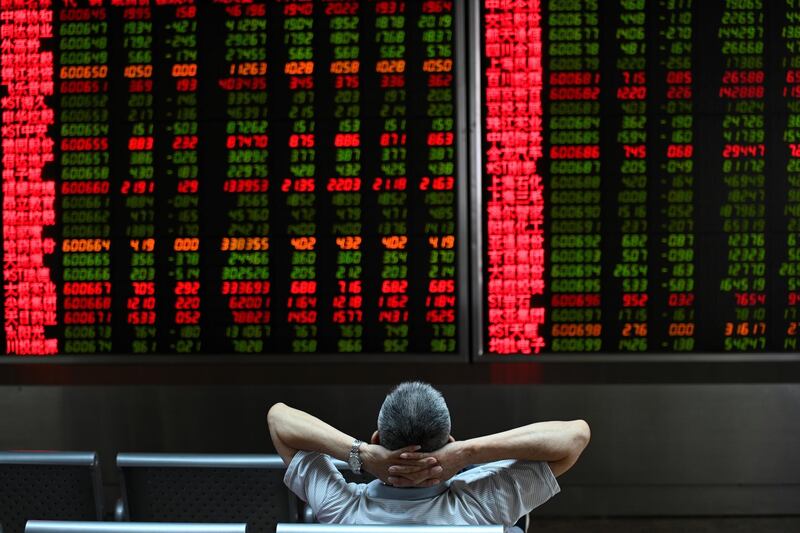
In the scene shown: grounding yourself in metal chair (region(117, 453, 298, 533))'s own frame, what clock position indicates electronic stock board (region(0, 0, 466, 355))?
The electronic stock board is roughly at 12 o'clock from the metal chair.

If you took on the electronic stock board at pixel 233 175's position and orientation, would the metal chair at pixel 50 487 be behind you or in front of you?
in front

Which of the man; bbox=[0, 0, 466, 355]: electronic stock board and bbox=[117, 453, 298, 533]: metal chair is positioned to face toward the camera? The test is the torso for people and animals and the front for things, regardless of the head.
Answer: the electronic stock board

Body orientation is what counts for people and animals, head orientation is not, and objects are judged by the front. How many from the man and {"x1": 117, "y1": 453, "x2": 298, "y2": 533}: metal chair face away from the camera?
2

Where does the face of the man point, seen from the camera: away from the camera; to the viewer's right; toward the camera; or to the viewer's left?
away from the camera

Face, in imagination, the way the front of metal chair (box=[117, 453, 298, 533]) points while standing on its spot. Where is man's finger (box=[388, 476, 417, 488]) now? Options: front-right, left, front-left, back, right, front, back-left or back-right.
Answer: back-right

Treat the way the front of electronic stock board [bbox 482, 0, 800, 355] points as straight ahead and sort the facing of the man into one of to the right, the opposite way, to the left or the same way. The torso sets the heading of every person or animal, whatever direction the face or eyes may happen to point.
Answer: the opposite way

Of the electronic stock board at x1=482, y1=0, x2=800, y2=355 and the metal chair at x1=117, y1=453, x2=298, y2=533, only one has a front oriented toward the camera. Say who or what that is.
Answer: the electronic stock board

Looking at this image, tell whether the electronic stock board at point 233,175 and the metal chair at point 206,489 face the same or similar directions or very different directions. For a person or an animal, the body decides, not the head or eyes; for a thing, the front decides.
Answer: very different directions

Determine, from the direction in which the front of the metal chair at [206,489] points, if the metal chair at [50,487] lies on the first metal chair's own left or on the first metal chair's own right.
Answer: on the first metal chair's own left

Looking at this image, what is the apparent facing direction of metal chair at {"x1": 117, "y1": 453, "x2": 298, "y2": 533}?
away from the camera

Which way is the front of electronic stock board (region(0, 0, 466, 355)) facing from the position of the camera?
facing the viewer

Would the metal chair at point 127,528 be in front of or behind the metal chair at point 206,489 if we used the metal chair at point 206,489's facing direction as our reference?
behind

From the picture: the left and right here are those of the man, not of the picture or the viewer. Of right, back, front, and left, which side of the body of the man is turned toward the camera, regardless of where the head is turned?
back
